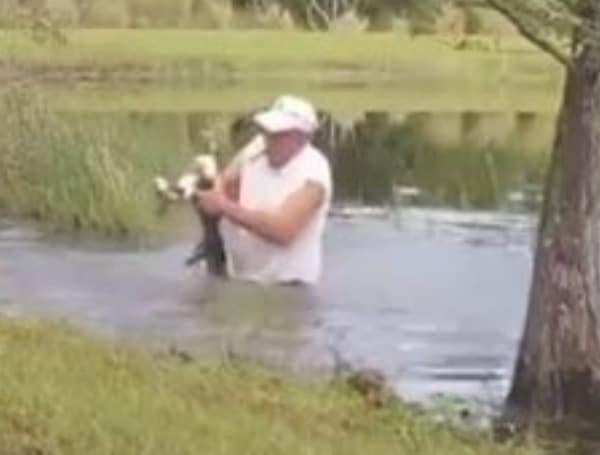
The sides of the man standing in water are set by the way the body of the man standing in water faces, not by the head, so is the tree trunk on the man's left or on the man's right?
on the man's left

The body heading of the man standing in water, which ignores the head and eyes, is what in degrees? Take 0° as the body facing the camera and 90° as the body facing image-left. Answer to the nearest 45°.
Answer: approximately 45°
